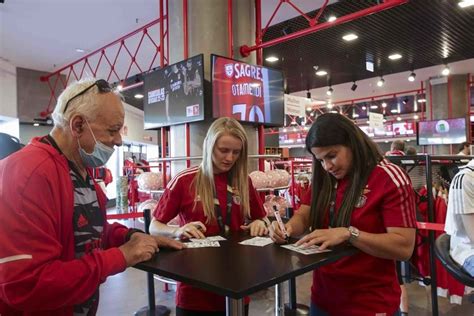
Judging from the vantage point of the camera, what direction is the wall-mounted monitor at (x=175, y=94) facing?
facing the viewer and to the left of the viewer

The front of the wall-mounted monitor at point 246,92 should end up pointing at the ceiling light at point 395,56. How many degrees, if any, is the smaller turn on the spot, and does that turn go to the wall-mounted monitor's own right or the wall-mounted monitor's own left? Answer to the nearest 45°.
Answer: approximately 90° to the wall-mounted monitor's own left

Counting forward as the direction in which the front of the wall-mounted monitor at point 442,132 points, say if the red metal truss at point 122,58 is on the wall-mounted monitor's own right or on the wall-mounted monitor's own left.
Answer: on the wall-mounted monitor's own right

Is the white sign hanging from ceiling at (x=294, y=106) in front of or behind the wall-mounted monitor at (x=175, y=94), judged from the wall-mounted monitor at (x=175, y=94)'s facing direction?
behind

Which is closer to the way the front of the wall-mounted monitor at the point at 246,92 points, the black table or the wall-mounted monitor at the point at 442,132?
the black table

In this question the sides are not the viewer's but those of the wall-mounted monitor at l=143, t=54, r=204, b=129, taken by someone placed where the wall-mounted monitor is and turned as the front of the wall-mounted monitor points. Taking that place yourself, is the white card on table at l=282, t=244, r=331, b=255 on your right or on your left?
on your left

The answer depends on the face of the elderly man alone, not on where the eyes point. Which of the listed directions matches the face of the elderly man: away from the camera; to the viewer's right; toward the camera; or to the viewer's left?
to the viewer's right

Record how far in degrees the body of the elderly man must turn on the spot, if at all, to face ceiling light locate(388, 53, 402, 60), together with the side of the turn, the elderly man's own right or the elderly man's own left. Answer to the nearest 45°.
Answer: approximately 45° to the elderly man's own left

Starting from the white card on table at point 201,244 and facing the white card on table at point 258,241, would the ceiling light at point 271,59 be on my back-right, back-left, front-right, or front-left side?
front-left

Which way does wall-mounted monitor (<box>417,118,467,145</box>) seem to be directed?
toward the camera

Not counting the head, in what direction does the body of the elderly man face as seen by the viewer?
to the viewer's right

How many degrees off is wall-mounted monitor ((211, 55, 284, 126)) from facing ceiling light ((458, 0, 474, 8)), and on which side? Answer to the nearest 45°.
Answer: approximately 90° to its left

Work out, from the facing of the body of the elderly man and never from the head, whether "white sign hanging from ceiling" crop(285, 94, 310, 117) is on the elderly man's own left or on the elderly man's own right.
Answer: on the elderly man's own left

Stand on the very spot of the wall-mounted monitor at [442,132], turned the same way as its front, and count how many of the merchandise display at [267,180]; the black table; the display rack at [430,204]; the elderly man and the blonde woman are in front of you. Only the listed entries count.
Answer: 5

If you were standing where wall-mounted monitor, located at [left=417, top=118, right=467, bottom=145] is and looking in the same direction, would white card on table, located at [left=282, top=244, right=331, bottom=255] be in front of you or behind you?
in front

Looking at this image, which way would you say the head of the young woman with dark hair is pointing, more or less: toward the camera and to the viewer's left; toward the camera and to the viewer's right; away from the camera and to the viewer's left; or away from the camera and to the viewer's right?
toward the camera and to the viewer's left

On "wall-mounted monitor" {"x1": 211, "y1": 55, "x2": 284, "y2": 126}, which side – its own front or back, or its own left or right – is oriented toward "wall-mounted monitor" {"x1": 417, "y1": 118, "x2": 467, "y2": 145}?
left

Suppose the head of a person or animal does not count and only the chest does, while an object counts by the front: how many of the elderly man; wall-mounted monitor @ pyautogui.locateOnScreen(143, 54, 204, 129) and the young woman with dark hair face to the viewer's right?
1
